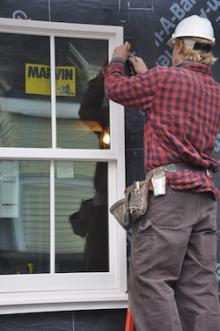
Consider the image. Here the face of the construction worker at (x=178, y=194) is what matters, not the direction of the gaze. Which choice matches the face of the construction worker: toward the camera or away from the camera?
away from the camera

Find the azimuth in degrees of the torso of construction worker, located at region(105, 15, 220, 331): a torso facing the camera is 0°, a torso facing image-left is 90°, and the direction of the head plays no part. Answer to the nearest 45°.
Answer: approximately 135°

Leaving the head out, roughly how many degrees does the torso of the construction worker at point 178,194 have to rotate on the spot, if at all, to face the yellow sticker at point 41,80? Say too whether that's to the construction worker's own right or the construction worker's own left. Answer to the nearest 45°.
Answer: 0° — they already face it

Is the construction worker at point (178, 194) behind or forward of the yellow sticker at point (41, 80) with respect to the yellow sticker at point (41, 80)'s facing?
forward

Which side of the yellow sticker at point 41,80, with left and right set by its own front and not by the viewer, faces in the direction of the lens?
front

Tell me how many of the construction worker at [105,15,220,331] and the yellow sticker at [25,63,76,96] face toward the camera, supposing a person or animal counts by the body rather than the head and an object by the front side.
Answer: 1
